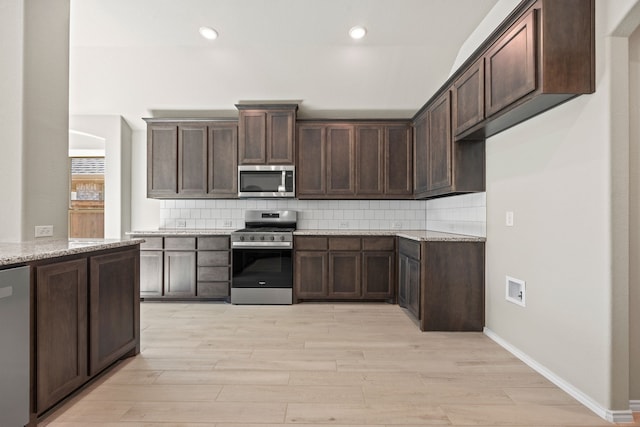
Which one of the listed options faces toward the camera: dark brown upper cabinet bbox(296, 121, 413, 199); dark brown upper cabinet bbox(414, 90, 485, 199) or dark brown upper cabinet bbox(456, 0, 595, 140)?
dark brown upper cabinet bbox(296, 121, 413, 199)

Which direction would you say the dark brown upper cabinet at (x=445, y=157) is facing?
to the viewer's left

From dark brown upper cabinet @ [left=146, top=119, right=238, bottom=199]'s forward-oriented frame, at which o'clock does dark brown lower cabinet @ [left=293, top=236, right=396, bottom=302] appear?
The dark brown lower cabinet is roughly at 10 o'clock from the dark brown upper cabinet.

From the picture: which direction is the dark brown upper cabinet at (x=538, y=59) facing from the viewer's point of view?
to the viewer's left

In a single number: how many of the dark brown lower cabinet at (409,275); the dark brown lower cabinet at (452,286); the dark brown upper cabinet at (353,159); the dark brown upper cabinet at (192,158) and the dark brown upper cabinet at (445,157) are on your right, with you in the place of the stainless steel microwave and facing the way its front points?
1

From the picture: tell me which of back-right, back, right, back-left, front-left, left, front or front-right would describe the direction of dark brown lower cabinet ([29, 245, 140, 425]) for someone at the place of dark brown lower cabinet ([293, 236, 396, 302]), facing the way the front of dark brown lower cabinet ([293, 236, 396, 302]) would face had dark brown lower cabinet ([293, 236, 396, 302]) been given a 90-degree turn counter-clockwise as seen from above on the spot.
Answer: back-right

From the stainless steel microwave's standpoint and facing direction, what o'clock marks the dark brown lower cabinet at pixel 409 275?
The dark brown lower cabinet is roughly at 10 o'clock from the stainless steel microwave.

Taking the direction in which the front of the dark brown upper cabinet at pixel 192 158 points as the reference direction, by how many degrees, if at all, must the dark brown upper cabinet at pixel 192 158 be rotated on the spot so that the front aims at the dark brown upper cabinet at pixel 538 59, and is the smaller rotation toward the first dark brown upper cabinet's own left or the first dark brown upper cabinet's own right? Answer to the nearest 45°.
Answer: approximately 45° to the first dark brown upper cabinet's own left

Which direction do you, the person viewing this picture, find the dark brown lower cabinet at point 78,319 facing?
facing the viewer and to the right of the viewer

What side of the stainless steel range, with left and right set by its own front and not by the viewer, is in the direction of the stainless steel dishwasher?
front

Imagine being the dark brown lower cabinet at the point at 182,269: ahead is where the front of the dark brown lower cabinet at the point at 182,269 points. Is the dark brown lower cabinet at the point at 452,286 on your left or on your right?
on your left

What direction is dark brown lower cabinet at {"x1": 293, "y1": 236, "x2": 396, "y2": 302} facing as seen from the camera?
toward the camera

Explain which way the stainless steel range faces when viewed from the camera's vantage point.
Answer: facing the viewer
